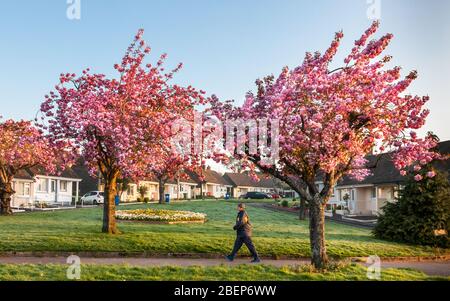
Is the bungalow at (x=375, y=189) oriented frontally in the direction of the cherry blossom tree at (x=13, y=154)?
yes

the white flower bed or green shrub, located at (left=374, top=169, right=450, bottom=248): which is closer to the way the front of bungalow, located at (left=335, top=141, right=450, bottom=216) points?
the white flower bed

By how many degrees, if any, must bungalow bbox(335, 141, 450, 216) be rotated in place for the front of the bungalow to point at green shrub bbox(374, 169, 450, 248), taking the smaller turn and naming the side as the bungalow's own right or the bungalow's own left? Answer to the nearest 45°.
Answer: approximately 45° to the bungalow's own left

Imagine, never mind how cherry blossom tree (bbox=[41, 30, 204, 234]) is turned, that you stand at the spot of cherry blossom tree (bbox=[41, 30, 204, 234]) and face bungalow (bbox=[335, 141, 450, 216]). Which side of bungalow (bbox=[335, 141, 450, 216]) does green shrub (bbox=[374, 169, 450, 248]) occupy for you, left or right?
right

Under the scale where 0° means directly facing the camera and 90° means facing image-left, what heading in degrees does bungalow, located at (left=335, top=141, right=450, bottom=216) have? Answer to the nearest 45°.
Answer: approximately 45°

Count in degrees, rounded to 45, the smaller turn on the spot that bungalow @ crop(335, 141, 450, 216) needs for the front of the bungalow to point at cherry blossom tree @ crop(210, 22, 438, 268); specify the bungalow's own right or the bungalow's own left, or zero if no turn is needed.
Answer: approximately 45° to the bungalow's own left

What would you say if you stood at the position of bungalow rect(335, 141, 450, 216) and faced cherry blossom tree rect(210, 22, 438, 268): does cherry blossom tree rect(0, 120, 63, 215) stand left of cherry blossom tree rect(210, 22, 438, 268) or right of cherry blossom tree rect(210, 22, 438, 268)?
right

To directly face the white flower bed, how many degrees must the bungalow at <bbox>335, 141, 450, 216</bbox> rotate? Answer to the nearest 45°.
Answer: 0° — it already faces it

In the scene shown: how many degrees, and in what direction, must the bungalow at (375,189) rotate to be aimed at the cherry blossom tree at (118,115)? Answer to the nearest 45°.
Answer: approximately 45° to its left
